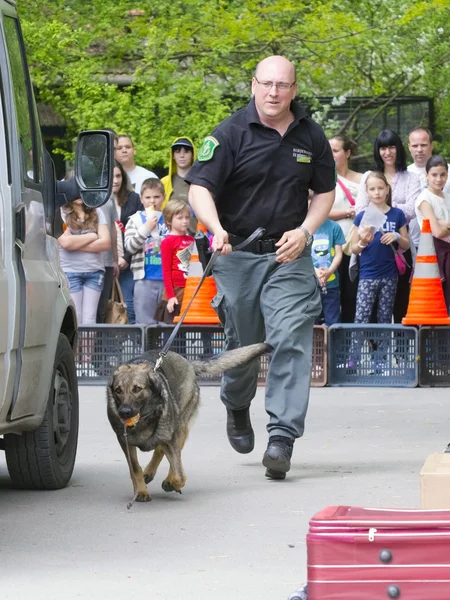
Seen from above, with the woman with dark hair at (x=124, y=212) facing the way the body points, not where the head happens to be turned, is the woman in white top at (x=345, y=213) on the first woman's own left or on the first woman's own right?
on the first woman's own left

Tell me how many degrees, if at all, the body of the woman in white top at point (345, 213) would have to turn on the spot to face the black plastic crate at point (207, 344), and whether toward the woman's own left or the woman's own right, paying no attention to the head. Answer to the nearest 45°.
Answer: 0° — they already face it

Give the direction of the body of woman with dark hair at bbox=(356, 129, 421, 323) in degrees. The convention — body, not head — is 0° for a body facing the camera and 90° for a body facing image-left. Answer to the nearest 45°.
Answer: approximately 0°

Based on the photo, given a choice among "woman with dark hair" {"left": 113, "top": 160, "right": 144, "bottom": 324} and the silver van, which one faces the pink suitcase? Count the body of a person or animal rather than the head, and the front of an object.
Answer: the woman with dark hair

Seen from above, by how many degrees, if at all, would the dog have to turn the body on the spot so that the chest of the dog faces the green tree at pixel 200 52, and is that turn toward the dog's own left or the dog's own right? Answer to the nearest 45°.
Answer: approximately 135° to the dog's own right

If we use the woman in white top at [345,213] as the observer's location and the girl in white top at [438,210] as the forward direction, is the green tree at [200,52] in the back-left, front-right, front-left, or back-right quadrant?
back-left

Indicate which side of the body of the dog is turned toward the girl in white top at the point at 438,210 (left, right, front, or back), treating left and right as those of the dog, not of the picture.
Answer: back
